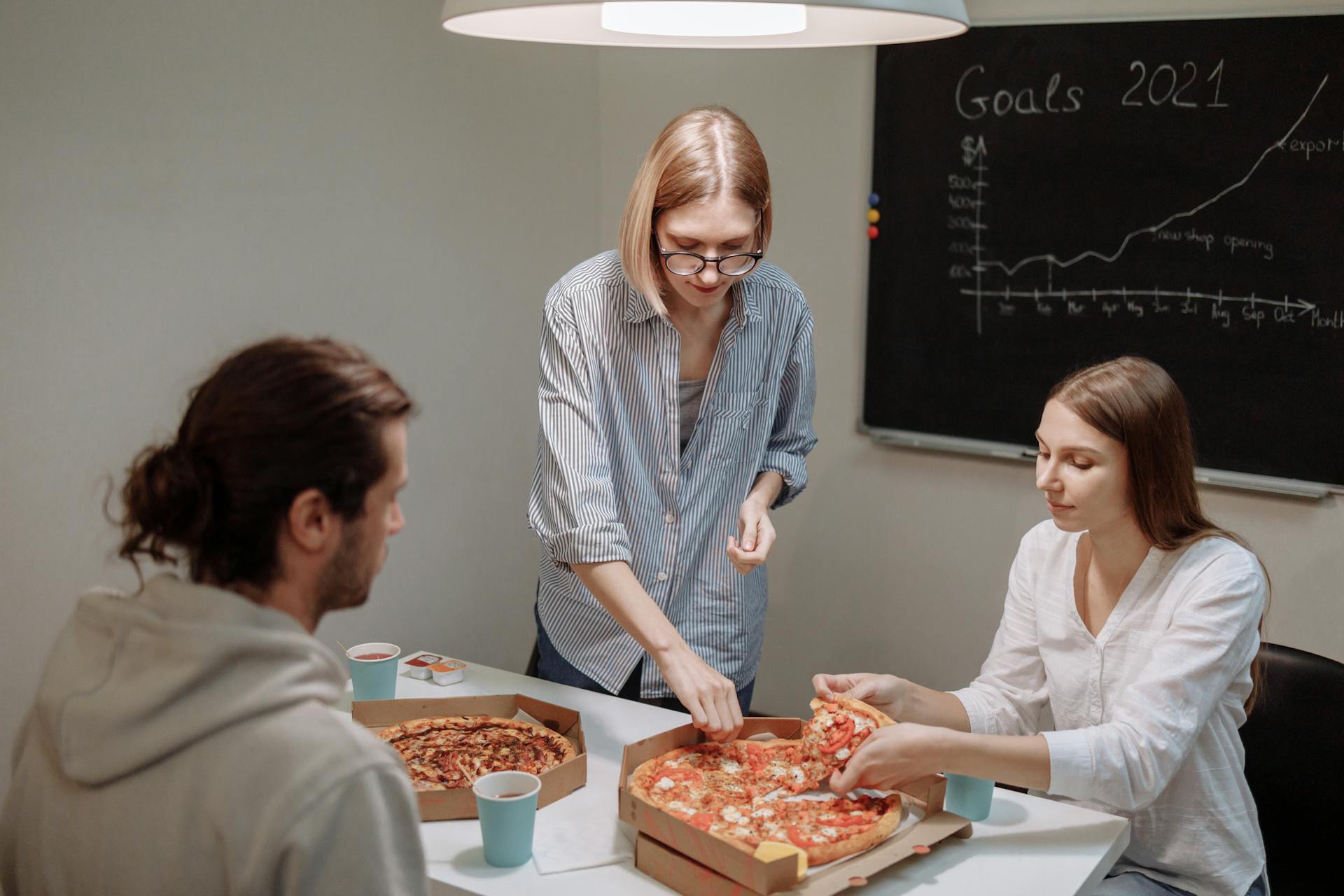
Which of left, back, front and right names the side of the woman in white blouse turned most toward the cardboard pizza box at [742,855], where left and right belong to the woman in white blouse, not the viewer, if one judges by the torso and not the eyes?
front

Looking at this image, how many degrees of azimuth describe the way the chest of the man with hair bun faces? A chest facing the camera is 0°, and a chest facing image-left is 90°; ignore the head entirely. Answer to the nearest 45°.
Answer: approximately 225°

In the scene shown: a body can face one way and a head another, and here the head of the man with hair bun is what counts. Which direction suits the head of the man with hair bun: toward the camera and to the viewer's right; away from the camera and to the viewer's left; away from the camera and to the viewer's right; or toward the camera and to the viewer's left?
away from the camera and to the viewer's right

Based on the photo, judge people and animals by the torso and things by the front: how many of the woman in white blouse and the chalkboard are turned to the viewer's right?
0

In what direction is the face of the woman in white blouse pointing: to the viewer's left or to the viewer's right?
to the viewer's left

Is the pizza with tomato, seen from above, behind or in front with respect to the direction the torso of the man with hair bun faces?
in front

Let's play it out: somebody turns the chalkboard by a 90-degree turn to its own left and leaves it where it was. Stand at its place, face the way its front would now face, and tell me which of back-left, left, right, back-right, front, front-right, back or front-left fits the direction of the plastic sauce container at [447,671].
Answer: right

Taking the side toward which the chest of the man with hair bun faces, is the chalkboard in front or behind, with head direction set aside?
in front

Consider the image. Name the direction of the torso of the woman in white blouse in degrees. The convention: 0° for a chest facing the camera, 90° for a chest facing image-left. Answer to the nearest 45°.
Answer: approximately 45°
